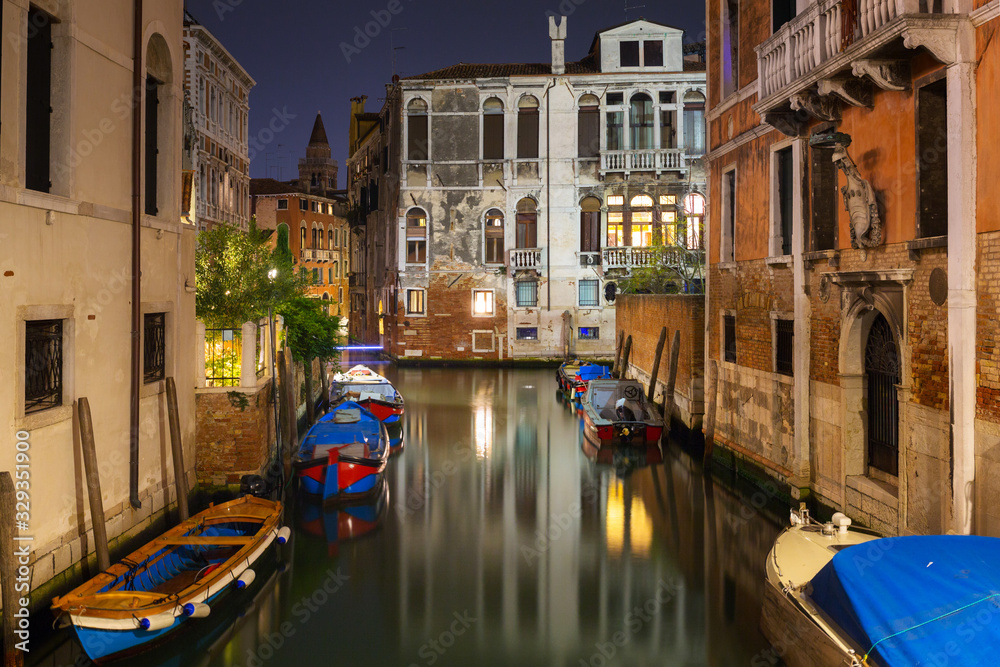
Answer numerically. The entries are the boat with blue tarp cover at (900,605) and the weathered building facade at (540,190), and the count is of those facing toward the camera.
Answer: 1

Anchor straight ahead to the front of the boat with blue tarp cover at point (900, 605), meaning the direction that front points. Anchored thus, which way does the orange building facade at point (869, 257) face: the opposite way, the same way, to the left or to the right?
to the left

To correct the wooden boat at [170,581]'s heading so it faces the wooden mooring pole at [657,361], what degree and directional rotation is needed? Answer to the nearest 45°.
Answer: approximately 180°

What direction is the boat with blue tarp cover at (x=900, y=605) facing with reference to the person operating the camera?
facing away from the viewer and to the left of the viewer

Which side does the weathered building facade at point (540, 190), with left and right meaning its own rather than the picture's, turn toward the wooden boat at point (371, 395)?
front

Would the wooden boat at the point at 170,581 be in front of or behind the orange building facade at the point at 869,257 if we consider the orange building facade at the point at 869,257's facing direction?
in front

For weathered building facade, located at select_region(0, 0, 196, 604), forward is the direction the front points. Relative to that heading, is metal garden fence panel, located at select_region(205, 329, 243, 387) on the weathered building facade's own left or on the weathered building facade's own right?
on the weathered building facade's own left

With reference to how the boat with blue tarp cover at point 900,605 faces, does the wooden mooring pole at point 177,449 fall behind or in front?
in front

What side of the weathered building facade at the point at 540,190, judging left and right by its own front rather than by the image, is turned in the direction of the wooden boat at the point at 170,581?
front

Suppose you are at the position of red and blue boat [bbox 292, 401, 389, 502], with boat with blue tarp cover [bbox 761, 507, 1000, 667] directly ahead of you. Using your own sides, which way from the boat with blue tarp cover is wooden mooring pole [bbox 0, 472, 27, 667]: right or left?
right

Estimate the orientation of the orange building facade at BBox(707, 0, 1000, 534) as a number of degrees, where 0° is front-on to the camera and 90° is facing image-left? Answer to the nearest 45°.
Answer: approximately 45°

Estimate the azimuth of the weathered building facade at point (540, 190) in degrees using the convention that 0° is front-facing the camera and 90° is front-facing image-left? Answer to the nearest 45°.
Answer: approximately 0°

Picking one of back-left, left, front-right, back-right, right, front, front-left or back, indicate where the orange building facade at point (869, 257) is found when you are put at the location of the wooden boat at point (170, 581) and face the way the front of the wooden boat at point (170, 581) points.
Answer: back-left

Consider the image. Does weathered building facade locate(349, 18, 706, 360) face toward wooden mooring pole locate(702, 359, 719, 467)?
yes

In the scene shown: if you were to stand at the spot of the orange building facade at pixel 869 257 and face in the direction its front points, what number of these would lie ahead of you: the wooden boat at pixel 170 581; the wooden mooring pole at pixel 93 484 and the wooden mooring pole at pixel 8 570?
3

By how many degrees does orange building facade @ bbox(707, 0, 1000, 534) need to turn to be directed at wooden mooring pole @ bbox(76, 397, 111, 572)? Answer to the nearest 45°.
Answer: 0° — it already faces it
